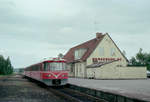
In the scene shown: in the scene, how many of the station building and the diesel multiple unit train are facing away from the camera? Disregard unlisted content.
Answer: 0

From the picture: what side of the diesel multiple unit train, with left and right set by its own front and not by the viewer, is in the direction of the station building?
left

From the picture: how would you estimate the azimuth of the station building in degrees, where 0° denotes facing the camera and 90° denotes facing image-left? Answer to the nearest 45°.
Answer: approximately 45°

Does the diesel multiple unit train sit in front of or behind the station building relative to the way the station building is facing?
in front
